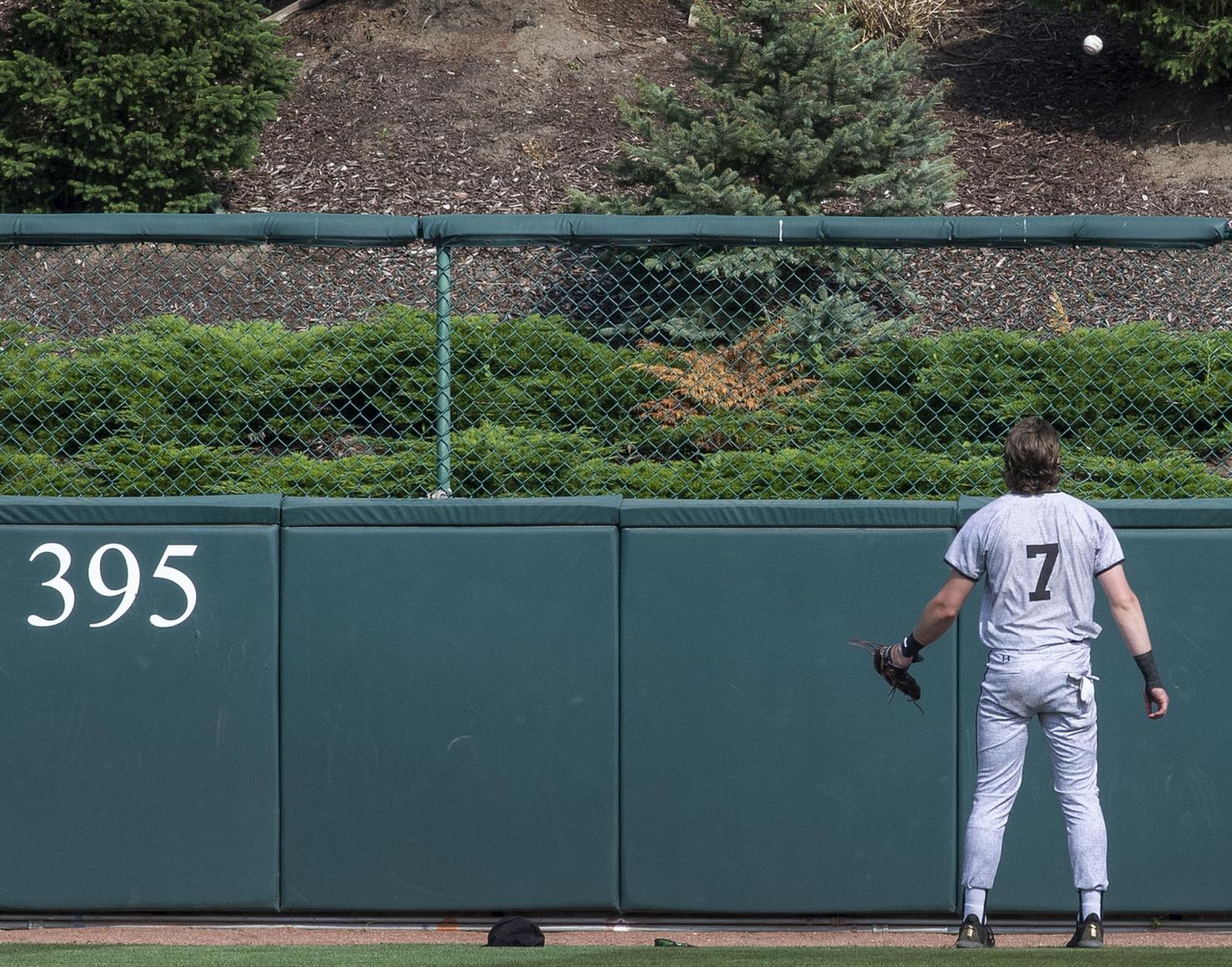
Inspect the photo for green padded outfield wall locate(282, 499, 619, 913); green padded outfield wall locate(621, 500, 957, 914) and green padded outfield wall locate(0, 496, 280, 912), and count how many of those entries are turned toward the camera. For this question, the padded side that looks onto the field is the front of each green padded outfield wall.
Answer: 3

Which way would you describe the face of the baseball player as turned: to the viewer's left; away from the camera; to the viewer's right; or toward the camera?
away from the camera

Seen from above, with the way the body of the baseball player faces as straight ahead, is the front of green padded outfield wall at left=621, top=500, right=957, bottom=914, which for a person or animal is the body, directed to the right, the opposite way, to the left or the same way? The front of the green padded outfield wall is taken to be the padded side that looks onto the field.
the opposite way

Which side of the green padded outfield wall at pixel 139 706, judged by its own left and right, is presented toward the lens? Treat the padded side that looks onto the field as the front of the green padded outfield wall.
front

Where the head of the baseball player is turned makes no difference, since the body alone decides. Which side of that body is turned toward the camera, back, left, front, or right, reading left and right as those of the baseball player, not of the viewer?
back

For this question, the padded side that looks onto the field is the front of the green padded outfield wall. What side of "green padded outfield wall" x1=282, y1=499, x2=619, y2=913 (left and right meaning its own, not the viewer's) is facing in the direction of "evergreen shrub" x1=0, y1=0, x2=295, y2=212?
back

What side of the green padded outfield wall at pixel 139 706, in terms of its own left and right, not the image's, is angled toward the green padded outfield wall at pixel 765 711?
left

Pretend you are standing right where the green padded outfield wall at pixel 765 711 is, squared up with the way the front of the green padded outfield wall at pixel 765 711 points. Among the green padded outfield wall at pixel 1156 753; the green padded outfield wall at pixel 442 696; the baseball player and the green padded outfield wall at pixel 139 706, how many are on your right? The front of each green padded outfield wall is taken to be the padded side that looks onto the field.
2

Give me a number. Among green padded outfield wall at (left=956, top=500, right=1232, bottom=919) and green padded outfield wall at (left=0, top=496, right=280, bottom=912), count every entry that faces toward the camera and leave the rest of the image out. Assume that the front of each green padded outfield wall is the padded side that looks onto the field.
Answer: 2

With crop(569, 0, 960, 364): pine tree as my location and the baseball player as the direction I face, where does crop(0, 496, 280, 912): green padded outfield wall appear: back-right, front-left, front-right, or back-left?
front-right

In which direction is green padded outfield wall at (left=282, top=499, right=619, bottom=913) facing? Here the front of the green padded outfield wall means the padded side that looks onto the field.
toward the camera

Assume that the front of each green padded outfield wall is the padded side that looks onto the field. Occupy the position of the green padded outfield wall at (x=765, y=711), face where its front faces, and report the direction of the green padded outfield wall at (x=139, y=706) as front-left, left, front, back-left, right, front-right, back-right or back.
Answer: right

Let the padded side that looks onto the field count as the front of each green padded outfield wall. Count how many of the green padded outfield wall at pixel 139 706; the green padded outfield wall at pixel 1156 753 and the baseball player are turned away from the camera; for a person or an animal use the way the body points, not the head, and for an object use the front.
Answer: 1
